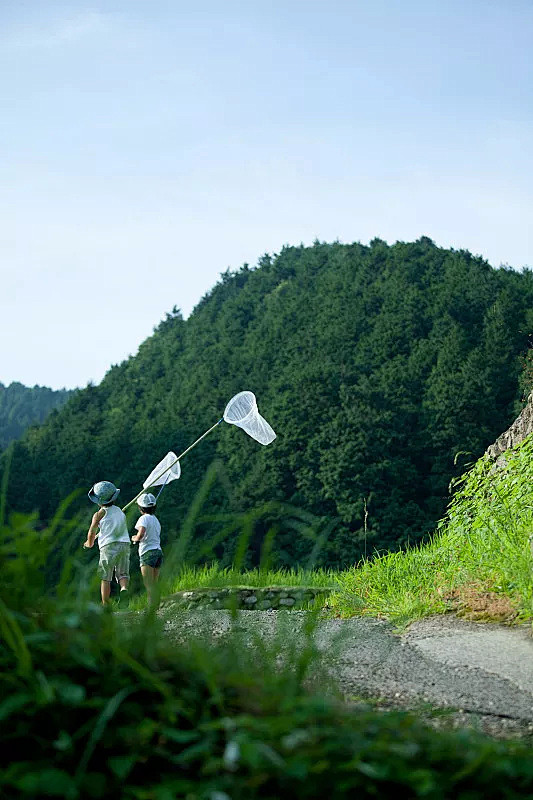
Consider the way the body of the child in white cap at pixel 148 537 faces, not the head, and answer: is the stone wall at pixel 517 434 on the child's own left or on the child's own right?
on the child's own right

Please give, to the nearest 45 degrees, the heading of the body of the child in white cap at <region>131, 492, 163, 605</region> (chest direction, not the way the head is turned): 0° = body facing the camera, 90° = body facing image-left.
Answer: approximately 135°

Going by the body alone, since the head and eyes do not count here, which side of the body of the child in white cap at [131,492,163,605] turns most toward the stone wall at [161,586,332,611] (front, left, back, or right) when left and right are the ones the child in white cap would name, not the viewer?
right

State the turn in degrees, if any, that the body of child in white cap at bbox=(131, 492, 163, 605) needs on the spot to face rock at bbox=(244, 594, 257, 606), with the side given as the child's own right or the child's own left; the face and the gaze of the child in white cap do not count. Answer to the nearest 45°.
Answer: approximately 90° to the child's own right

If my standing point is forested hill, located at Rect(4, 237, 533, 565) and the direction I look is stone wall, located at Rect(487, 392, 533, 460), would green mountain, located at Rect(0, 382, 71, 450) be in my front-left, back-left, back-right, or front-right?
back-right

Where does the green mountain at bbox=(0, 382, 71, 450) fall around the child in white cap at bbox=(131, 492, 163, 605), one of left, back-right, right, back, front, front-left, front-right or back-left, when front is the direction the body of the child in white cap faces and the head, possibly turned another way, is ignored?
front-right

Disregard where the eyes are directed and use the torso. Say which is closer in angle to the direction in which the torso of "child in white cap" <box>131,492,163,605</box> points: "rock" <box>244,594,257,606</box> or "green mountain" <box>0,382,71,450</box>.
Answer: the green mountain

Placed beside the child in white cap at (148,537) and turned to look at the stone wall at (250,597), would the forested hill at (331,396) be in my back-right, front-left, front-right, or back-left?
front-left
